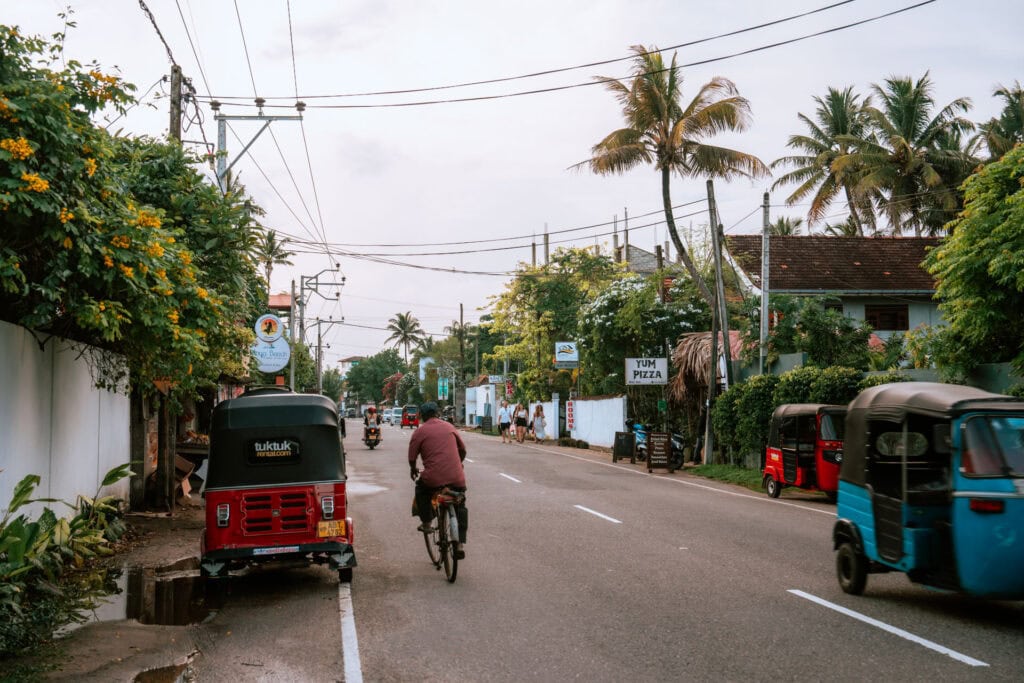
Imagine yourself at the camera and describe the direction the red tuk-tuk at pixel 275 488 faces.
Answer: facing away from the viewer

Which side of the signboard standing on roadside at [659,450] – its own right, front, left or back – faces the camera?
front

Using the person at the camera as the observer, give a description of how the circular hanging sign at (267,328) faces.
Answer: facing the viewer

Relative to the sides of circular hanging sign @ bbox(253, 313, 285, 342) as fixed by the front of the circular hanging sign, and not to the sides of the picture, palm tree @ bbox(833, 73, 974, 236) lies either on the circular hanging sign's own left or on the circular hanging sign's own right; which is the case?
on the circular hanging sign's own left

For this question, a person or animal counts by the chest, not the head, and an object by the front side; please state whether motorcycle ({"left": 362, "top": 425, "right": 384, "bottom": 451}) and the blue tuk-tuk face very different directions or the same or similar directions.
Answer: very different directions

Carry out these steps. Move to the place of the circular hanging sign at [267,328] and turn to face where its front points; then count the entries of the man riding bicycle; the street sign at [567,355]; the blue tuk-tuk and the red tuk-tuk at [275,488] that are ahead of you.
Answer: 3

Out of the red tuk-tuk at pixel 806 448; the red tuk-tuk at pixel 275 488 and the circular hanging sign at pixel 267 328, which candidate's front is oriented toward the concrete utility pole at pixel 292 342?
the red tuk-tuk at pixel 275 488

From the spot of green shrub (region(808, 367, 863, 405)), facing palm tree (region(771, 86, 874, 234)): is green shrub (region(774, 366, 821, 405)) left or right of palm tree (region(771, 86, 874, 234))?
left

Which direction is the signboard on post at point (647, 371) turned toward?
toward the camera

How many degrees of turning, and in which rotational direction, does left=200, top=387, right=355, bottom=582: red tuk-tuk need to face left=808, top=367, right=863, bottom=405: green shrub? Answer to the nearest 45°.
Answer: approximately 45° to its right

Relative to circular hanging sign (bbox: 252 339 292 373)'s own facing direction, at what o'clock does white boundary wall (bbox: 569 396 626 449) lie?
The white boundary wall is roughly at 8 o'clock from the circular hanging sign.

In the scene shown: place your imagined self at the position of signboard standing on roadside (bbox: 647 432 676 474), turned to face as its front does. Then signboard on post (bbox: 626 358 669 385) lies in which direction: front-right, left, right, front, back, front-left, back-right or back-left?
back

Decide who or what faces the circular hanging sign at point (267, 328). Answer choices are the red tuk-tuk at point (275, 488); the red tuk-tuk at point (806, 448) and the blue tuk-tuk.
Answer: the red tuk-tuk at point (275, 488)

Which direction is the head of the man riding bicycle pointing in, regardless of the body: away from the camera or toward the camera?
away from the camera

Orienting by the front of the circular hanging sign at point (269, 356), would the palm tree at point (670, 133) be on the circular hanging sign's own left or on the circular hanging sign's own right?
on the circular hanging sign's own left

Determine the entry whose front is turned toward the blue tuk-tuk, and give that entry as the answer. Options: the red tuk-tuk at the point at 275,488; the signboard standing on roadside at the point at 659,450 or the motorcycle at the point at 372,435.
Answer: the signboard standing on roadside
